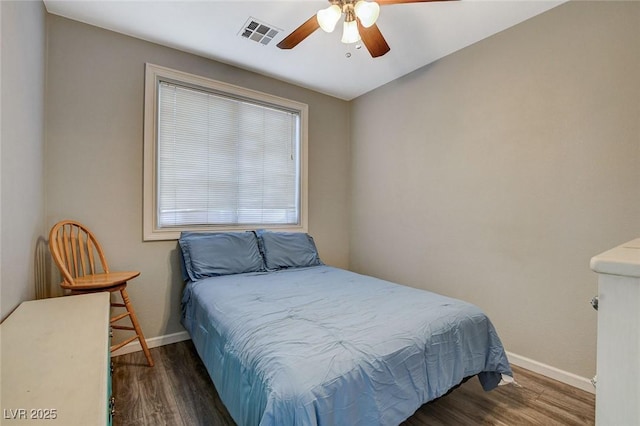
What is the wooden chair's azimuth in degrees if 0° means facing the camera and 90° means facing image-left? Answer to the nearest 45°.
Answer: approximately 315°

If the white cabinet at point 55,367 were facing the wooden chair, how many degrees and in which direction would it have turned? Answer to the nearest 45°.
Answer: approximately 90° to its left

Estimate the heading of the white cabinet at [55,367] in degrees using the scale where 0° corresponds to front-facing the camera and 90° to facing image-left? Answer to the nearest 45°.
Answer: approximately 270°

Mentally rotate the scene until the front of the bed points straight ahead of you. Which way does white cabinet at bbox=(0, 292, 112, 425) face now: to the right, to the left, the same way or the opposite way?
to the left

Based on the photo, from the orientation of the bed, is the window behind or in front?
behind

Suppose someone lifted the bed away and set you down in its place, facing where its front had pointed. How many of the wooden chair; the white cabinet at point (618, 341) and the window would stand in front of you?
1

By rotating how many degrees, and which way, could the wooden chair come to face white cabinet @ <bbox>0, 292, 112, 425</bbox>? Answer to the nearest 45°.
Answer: approximately 45° to its right

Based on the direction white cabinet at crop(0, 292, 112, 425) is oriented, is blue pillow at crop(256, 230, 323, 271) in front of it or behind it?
in front

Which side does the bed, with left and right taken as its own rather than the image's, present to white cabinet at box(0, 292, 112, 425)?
right

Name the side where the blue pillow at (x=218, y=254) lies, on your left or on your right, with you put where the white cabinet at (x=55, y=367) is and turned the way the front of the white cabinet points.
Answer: on your left

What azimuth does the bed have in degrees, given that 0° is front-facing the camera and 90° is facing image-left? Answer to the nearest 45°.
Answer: approximately 315°

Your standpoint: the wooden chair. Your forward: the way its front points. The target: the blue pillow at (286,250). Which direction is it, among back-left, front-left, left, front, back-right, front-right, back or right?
front-left
